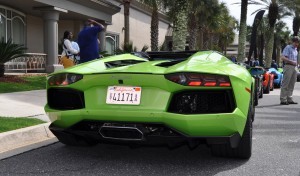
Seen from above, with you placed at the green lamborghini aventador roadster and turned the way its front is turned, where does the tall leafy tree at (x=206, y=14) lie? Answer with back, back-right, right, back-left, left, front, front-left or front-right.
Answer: front-left

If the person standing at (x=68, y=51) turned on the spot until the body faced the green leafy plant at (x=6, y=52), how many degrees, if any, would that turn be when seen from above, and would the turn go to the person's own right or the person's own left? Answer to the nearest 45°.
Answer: approximately 135° to the person's own left

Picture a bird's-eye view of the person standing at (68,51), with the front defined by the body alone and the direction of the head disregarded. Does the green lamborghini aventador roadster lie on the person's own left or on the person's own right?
on the person's own right

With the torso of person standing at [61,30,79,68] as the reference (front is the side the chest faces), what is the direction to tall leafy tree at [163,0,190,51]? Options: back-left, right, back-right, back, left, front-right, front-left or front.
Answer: front-left

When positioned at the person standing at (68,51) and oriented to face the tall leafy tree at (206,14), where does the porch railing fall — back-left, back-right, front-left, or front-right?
front-left

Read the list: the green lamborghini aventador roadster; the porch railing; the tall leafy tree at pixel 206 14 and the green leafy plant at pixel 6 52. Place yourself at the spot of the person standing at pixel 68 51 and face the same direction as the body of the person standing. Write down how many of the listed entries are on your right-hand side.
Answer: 1

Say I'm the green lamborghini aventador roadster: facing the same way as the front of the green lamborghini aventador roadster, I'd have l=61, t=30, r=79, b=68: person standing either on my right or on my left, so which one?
on my left

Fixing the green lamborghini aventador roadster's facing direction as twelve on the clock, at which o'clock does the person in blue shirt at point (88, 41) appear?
The person in blue shirt is roughly at 10 o'clock from the green lamborghini aventador roadster.

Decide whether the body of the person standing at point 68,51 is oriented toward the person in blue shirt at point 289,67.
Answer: yes

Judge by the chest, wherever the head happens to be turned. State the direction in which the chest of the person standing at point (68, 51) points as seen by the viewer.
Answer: to the viewer's right

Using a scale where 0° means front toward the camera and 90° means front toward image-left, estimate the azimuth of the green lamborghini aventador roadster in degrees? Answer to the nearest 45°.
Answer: approximately 225°

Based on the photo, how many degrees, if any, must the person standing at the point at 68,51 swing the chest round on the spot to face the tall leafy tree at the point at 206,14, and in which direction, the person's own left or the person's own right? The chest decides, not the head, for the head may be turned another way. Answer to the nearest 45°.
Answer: approximately 45° to the person's own left

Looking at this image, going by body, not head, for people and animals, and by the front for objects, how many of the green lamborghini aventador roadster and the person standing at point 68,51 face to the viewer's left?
0
